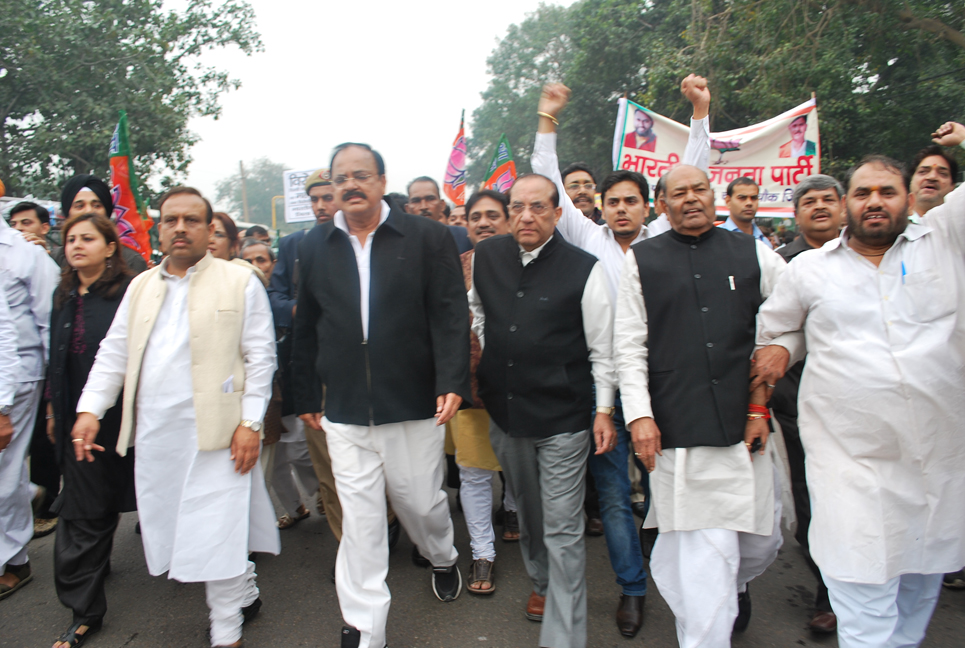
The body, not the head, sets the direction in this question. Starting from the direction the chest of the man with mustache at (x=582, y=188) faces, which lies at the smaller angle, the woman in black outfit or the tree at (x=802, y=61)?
the woman in black outfit

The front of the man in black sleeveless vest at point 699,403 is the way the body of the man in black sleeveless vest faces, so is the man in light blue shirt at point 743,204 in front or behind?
behind

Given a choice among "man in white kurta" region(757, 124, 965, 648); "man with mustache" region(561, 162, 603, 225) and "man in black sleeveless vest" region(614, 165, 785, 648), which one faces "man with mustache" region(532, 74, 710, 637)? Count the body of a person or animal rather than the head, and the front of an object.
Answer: "man with mustache" region(561, 162, 603, 225)

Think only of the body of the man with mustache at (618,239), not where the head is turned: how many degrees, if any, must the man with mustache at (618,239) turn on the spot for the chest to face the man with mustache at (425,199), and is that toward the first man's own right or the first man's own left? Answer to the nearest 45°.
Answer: approximately 135° to the first man's own right

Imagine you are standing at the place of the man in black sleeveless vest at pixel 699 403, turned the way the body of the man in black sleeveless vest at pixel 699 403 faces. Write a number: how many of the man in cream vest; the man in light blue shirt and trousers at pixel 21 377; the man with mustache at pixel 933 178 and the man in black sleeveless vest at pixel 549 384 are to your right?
3

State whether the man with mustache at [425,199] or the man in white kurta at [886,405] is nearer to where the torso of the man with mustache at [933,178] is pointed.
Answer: the man in white kurta

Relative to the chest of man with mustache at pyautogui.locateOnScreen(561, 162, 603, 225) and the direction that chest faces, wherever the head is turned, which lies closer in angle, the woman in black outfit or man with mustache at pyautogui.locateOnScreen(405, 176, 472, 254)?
the woman in black outfit

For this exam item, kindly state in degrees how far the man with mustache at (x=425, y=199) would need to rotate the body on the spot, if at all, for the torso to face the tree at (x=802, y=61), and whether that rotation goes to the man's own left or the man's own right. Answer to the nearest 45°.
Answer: approximately 135° to the man's own left

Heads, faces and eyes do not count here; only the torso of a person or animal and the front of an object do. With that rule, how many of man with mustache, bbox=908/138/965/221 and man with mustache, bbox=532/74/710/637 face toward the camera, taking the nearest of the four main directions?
2

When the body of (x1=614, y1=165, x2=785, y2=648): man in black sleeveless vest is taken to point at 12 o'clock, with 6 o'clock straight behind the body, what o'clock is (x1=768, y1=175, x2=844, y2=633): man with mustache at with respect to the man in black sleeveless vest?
The man with mustache is roughly at 7 o'clock from the man in black sleeveless vest.
